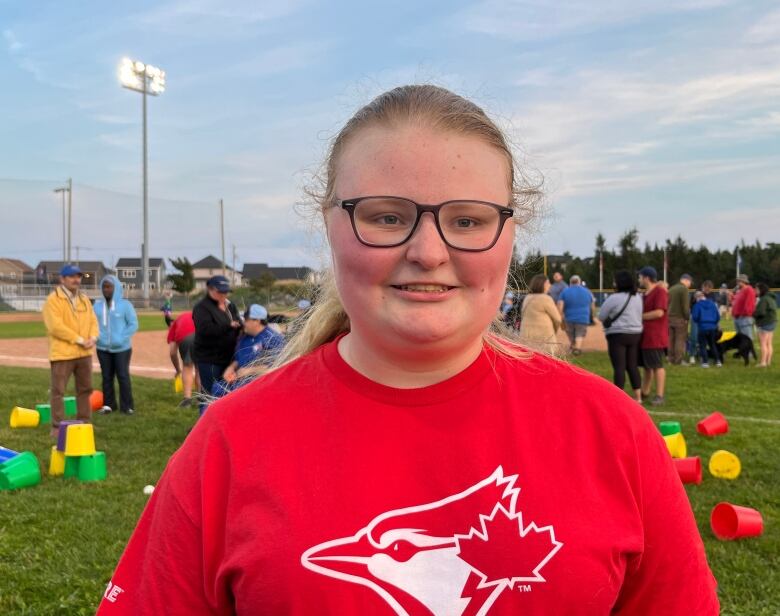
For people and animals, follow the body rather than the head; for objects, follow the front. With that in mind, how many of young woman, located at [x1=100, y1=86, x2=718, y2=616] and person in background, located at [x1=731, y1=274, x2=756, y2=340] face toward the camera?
1

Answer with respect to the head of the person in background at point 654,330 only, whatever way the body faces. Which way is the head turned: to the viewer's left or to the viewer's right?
to the viewer's left

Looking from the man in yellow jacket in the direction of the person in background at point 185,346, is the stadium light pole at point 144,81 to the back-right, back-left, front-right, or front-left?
front-left

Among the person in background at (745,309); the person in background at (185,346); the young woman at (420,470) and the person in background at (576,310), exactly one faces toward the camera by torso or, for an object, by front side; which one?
the young woman

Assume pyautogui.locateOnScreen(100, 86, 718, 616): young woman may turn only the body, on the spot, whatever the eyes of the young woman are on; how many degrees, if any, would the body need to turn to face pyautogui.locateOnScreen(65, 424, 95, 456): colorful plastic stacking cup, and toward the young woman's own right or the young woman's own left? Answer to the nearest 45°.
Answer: approximately 135° to the young woman's own right

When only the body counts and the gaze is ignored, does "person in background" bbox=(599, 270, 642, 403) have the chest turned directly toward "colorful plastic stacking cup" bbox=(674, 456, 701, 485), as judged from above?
no

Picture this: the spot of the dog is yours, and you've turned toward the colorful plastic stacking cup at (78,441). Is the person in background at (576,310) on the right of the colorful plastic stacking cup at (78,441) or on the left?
right

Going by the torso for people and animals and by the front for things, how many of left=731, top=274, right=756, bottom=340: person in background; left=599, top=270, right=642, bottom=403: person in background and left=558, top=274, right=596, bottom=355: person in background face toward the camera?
0

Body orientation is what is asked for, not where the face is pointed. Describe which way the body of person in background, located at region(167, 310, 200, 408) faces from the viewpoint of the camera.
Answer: to the viewer's left

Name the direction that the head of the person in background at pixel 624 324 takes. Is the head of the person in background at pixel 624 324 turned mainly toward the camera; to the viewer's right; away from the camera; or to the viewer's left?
away from the camera

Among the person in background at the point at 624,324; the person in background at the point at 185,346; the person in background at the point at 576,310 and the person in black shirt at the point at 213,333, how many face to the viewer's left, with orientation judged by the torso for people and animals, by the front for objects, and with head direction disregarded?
1

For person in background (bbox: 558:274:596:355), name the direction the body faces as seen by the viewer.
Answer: away from the camera

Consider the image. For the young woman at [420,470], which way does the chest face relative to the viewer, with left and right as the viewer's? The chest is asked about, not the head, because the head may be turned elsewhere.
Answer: facing the viewer
